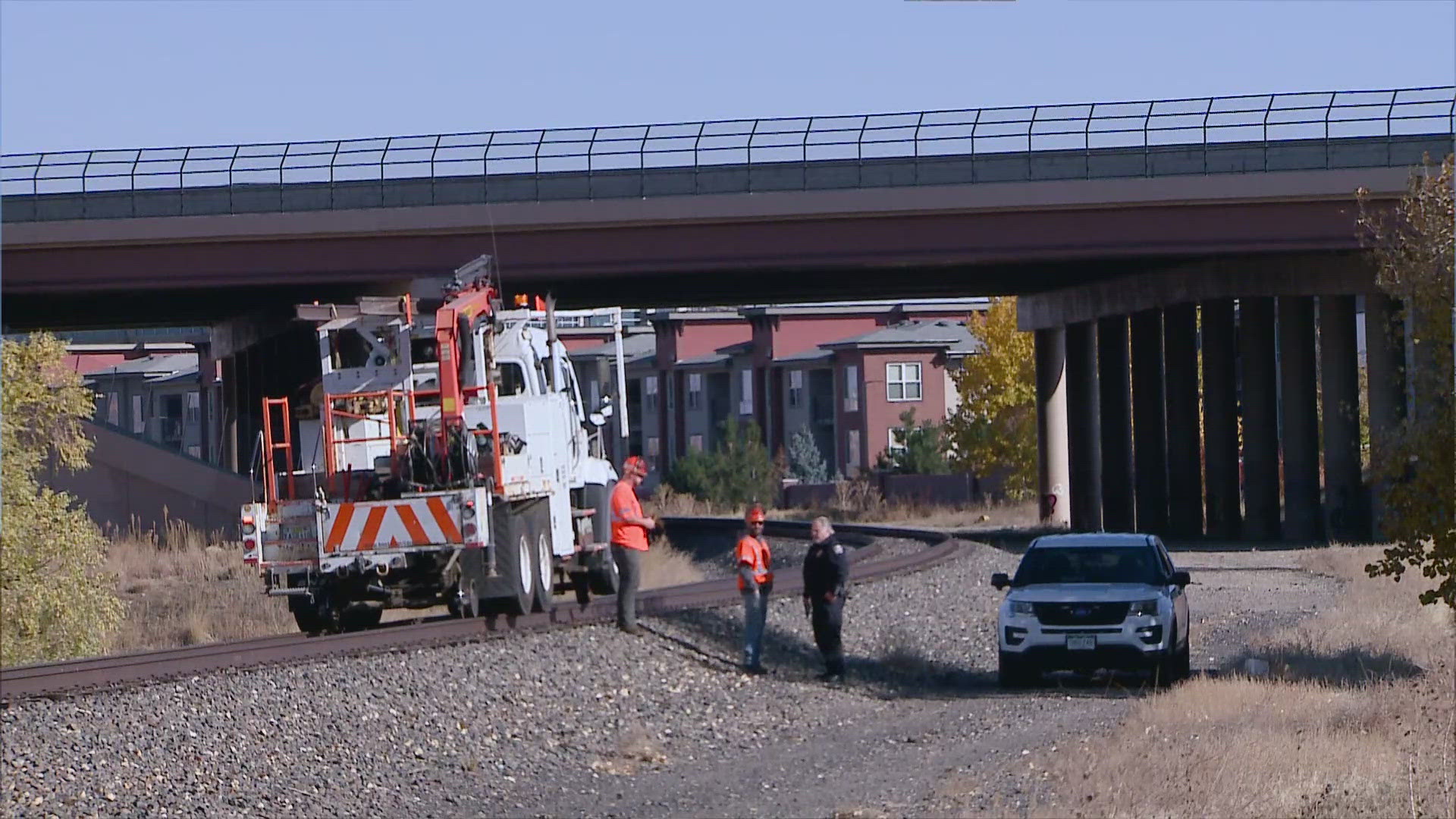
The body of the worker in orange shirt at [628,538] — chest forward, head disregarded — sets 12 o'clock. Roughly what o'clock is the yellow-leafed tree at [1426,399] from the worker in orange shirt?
The yellow-leafed tree is roughly at 1 o'clock from the worker in orange shirt.

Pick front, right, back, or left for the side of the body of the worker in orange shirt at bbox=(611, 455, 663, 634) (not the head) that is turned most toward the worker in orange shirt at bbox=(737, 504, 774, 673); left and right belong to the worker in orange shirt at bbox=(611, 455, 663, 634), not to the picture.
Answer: front

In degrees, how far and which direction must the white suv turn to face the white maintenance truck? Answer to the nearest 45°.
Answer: approximately 90° to its right

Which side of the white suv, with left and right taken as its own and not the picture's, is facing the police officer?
right

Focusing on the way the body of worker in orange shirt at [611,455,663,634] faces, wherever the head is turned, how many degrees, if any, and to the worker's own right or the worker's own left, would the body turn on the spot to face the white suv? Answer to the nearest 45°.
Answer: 0° — they already face it

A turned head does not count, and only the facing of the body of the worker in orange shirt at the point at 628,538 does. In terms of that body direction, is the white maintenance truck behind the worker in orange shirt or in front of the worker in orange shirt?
behind

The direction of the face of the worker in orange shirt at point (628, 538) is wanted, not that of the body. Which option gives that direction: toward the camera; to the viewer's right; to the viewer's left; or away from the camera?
to the viewer's right

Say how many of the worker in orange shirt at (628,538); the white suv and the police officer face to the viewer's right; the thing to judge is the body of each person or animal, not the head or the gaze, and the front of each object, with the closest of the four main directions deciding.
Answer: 1

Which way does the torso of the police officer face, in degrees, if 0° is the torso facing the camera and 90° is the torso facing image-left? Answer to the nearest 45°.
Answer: approximately 45°

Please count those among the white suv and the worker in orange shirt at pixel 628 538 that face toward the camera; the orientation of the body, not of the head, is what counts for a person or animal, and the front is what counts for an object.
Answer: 1

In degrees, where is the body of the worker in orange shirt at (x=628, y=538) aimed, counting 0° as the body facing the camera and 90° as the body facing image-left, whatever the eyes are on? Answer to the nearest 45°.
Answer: approximately 270°

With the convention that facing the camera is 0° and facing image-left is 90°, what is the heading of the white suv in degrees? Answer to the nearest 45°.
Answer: approximately 0°

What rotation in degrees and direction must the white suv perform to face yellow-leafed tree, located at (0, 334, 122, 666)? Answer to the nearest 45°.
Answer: approximately 90° to its right
